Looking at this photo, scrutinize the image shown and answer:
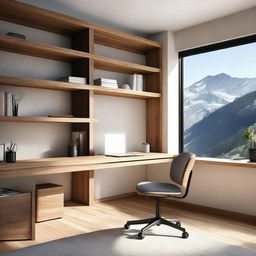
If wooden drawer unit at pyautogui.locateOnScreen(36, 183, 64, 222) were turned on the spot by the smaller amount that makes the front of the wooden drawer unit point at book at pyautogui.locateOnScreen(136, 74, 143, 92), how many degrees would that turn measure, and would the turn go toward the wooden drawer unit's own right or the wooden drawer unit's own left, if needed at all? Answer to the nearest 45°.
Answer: approximately 90° to the wooden drawer unit's own left

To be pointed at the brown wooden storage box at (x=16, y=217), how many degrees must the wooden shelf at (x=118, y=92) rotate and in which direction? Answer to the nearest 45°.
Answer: approximately 90° to its right

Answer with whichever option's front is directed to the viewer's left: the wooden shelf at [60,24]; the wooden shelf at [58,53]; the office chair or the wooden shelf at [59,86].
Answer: the office chair

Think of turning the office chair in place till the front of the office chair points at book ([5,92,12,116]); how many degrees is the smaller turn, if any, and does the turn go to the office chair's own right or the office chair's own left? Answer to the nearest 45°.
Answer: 0° — it already faces it

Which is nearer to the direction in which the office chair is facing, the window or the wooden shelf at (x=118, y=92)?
the wooden shelf

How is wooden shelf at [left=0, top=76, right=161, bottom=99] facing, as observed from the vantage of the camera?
facing the viewer and to the right of the viewer

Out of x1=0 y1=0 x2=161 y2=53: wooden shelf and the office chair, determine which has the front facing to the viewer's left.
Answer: the office chair

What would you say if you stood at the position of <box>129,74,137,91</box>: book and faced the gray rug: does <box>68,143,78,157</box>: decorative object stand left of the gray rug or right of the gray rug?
right

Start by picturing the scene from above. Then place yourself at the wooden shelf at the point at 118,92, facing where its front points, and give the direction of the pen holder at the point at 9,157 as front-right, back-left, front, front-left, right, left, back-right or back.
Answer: right

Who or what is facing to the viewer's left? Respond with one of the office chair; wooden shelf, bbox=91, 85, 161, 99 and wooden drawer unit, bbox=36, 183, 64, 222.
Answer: the office chair

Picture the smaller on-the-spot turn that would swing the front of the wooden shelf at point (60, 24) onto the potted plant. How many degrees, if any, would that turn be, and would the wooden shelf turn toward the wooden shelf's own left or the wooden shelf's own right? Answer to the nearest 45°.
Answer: approximately 45° to the wooden shelf's own left

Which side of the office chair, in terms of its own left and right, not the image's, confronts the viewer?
left

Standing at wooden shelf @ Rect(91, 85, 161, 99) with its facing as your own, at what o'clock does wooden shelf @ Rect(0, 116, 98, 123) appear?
wooden shelf @ Rect(0, 116, 98, 123) is roughly at 3 o'clock from wooden shelf @ Rect(91, 85, 161, 99).
